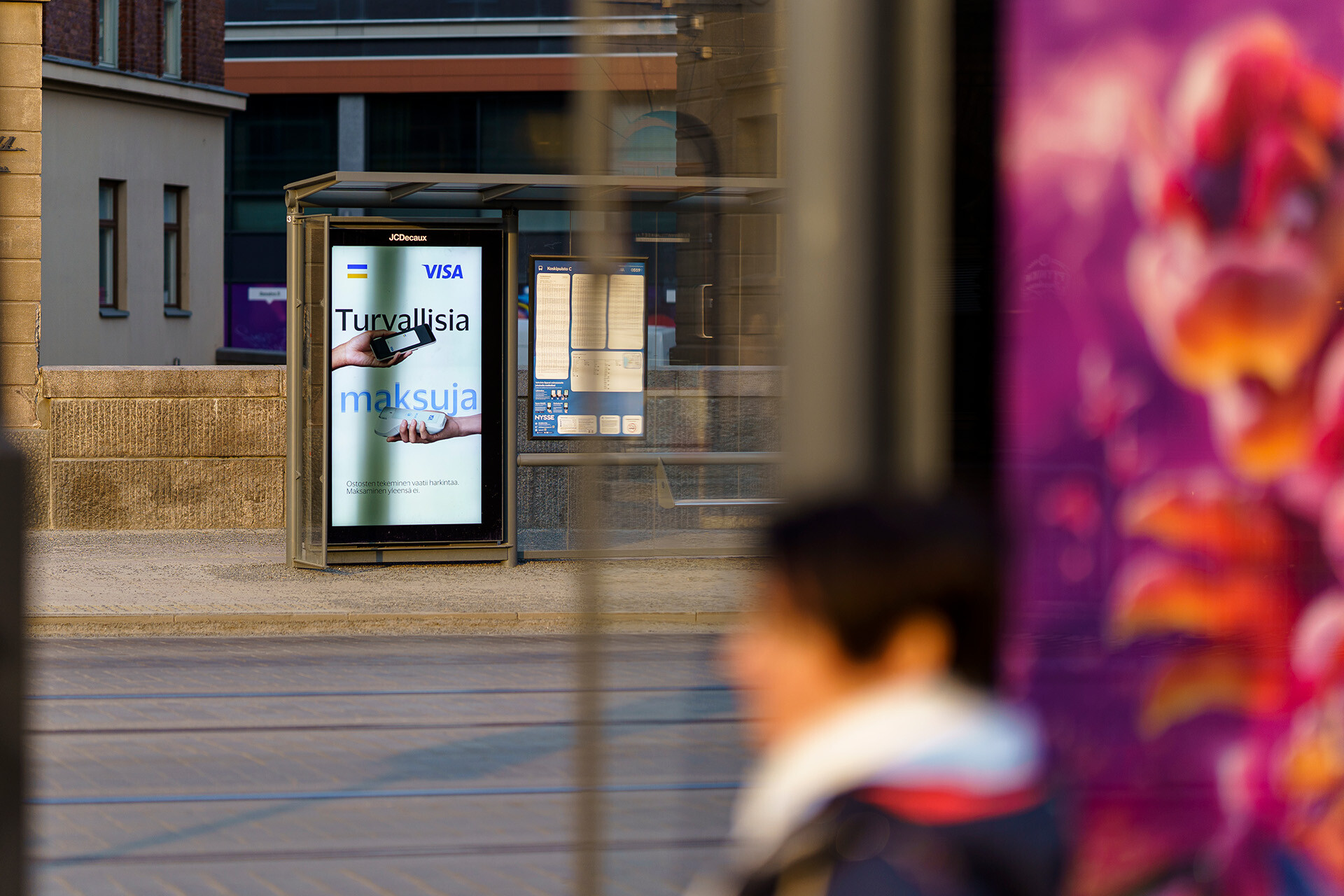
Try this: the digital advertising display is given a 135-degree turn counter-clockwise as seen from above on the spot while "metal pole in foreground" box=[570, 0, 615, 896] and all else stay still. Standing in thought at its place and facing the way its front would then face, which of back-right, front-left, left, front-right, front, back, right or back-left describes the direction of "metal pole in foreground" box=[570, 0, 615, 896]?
back-right

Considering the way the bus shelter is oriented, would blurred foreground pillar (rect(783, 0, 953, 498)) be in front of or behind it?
in front

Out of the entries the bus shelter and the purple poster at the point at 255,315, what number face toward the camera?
2

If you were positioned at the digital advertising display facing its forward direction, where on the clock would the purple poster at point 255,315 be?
The purple poster is roughly at 6 o'clock from the digital advertising display.

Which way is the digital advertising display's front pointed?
toward the camera

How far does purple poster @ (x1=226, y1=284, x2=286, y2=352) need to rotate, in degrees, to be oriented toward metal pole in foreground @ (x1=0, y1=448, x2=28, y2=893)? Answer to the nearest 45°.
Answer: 0° — it already faces it

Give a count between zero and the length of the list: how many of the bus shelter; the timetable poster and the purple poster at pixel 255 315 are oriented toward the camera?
3

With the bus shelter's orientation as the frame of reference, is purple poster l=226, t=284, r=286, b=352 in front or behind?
behind

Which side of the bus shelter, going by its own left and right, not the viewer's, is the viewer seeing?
front

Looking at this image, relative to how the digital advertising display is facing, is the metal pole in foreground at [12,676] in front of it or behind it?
in front
